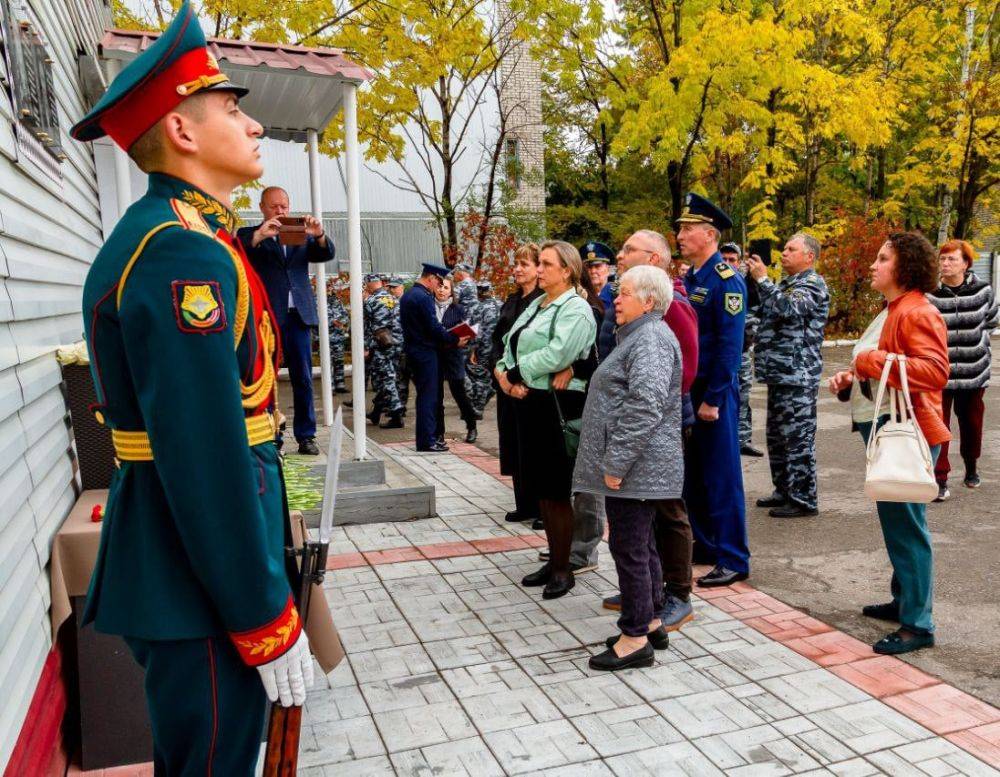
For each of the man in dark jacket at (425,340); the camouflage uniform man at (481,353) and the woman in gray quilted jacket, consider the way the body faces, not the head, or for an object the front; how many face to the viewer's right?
1

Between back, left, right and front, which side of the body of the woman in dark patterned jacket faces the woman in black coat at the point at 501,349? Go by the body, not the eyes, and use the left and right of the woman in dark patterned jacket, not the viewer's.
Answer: front

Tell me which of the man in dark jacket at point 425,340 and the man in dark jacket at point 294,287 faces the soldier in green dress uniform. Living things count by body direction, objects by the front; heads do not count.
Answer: the man in dark jacket at point 294,287

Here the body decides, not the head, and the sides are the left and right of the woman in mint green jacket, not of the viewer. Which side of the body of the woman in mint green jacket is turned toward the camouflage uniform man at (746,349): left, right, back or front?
back

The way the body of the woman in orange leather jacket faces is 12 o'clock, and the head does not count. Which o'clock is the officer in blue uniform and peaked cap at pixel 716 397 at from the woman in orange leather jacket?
The officer in blue uniform and peaked cap is roughly at 1 o'clock from the woman in orange leather jacket.

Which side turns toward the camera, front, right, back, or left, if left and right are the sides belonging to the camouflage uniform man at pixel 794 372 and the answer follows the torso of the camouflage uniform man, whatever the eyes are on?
left

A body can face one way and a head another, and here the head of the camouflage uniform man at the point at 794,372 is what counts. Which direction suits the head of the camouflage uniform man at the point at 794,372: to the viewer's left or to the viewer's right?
to the viewer's left

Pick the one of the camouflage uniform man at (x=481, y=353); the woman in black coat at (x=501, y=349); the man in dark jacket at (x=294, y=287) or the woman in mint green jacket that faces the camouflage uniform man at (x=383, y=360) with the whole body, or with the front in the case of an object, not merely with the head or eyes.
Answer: the camouflage uniform man at (x=481, y=353)

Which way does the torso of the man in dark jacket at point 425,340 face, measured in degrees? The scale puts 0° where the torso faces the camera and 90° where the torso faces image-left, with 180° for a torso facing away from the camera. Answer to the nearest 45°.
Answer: approximately 270°

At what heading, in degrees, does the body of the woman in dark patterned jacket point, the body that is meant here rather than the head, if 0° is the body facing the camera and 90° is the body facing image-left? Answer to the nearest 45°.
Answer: approximately 45°

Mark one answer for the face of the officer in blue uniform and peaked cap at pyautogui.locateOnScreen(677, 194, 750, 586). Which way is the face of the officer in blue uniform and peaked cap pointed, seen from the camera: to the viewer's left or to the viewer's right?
to the viewer's left

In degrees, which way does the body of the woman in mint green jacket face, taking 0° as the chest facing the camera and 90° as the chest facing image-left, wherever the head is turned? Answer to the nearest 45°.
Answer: approximately 45°

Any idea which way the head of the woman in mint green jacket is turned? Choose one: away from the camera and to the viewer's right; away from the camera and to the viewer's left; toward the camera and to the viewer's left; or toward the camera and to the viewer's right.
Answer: toward the camera and to the viewer's left
